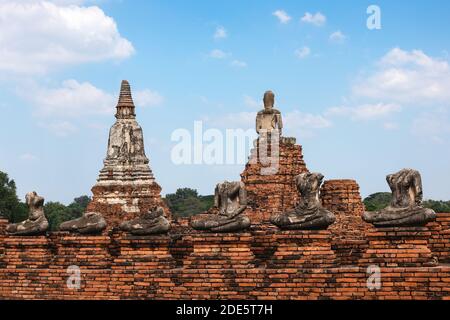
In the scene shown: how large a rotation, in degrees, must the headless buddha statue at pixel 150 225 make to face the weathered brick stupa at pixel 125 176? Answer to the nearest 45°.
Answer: approximately 135° to its right

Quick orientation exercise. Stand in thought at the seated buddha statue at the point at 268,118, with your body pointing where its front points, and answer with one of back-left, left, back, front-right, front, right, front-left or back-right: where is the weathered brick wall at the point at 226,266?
back

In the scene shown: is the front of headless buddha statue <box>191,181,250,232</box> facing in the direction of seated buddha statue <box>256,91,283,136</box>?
no

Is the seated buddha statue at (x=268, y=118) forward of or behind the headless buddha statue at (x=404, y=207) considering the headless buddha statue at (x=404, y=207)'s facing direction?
behind

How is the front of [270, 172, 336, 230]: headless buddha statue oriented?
toward the camera

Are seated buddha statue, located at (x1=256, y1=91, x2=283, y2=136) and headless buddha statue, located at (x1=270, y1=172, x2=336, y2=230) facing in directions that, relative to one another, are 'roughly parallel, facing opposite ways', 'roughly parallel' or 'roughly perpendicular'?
roughly parallel

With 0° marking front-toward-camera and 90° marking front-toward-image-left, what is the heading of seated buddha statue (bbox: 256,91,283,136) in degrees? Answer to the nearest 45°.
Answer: approximately 0°

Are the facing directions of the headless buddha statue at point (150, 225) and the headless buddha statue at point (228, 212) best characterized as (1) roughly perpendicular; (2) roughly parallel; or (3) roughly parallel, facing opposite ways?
roughly parallel

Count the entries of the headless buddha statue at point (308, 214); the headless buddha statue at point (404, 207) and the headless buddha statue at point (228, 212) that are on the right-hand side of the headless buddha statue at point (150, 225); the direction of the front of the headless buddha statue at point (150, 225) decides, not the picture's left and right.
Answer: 0

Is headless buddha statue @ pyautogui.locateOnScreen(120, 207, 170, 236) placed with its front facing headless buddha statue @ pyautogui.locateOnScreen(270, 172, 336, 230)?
no

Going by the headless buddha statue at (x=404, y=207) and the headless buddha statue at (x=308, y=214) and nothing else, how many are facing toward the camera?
2

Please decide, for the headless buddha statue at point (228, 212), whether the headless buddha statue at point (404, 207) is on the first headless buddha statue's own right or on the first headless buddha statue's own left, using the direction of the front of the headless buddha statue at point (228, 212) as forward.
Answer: on the first headless buddha statue's own left

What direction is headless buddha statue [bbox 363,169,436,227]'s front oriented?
toward the camera

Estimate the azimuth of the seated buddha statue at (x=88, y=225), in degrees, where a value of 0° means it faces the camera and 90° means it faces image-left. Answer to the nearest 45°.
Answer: approximately 45°

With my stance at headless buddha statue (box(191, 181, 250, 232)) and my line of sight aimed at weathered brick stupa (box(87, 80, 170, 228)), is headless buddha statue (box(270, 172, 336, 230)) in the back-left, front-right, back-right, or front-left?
back-right

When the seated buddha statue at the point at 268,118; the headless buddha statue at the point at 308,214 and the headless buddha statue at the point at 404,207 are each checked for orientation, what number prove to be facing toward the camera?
3
